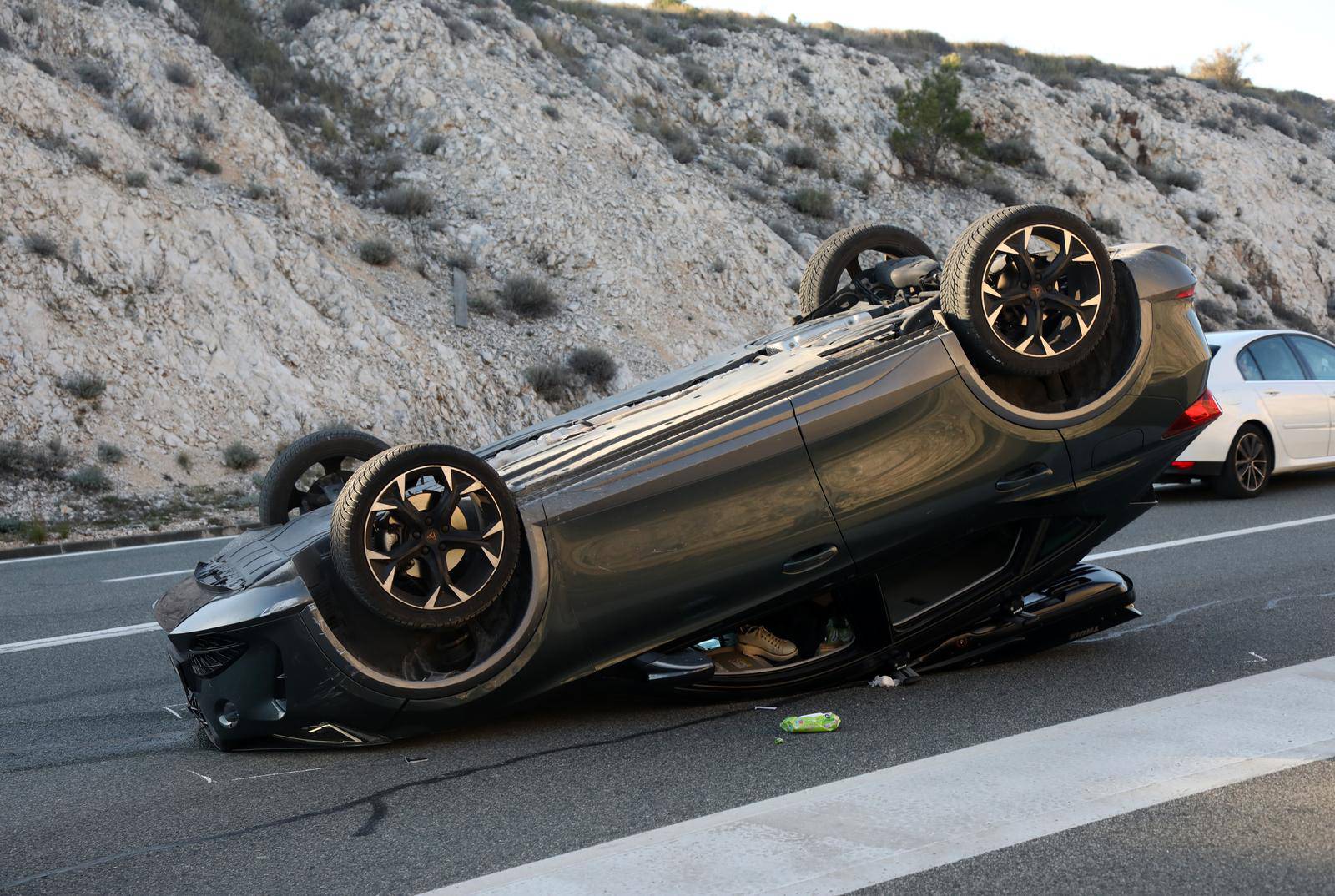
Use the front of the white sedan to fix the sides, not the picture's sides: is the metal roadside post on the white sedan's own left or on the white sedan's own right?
on the white sedan's own left

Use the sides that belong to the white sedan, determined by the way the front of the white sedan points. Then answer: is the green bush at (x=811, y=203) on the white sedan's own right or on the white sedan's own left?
on the white sedan's own left

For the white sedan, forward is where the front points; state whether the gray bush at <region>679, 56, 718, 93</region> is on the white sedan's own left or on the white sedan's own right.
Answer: on the white sedan's own left

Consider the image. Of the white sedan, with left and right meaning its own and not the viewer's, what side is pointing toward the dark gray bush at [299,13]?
left

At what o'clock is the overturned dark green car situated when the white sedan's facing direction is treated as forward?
The overturned dark green car is roughly at 5 o'clock from the white sedan.

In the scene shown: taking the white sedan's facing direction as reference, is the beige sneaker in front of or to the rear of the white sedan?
to the rear

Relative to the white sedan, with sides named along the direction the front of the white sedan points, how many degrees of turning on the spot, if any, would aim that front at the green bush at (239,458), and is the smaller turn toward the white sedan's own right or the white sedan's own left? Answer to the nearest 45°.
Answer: approximately 135° to the white sedan's own left

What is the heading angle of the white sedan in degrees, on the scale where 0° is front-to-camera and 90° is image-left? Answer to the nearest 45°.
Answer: approximately 225°

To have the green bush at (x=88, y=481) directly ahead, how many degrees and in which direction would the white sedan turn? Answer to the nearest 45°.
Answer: approximately 135° to its left

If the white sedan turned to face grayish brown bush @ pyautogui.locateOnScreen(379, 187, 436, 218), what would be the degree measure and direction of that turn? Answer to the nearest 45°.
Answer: approximately 90° to its left
